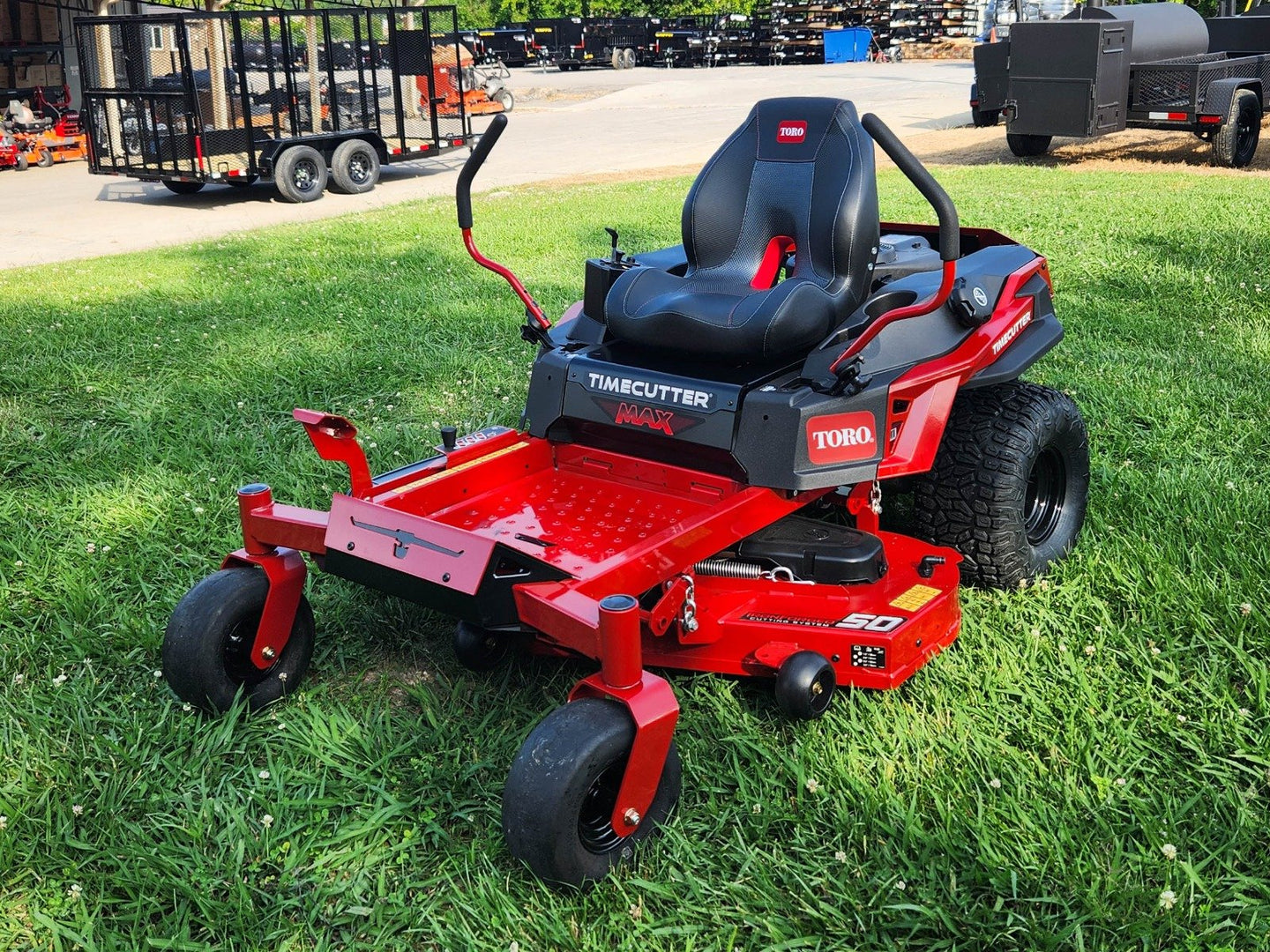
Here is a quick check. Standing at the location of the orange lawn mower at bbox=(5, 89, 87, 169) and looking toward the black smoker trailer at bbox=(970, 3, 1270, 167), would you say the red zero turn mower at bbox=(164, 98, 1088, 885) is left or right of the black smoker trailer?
right

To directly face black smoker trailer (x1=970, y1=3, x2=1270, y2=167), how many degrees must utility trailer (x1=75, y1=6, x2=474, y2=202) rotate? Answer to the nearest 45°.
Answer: approximately 45° to its right

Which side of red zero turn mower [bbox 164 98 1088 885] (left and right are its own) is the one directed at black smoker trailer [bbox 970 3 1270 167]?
back

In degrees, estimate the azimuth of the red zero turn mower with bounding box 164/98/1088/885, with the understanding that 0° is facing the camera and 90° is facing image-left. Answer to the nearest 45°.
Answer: approximately 45°

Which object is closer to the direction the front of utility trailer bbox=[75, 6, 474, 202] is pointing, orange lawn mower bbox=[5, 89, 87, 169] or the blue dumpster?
the blue dumpster

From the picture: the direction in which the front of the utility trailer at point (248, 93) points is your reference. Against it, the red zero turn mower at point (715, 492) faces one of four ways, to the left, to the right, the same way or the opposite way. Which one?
the opposite way

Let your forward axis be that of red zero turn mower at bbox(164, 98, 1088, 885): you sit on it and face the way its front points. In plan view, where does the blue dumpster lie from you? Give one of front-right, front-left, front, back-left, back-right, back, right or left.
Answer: back-right

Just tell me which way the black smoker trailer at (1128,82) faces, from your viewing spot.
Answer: facing away from the viewer and to the right of the viewer

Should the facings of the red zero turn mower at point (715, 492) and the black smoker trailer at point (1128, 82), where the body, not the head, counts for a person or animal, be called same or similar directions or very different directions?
very different directions
